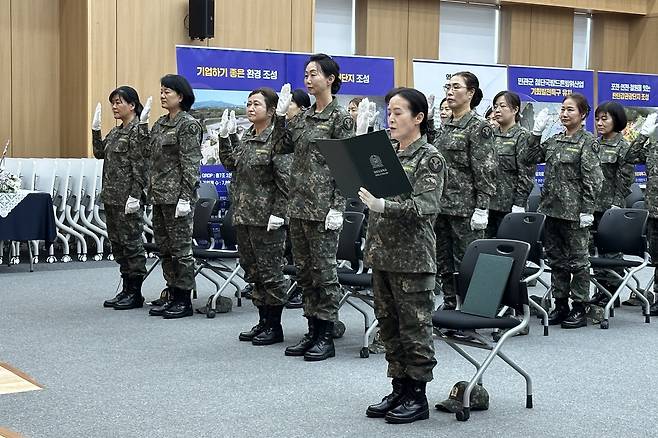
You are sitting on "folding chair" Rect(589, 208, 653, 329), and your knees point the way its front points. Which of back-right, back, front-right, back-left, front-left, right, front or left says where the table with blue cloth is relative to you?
front-right

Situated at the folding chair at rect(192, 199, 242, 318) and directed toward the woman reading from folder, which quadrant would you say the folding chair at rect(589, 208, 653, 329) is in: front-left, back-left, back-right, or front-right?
front-left

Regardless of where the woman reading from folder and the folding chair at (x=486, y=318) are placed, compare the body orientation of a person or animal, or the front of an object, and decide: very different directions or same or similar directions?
same or similar directions

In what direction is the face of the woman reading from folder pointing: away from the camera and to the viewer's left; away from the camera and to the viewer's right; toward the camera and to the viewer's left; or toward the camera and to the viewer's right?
toward the camera and to the viewer's left

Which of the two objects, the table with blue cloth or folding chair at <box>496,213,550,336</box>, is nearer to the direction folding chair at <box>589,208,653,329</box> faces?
the folding chair

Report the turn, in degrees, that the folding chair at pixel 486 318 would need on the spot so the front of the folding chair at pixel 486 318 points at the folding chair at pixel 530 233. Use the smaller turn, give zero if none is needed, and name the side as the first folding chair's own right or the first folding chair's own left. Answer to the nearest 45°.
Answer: approximately 135° to the first folding chair's own right

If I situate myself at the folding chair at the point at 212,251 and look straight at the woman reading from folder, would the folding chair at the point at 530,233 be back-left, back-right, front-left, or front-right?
front-left

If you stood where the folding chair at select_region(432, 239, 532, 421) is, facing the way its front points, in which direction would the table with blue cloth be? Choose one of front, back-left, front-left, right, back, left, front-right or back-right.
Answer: right

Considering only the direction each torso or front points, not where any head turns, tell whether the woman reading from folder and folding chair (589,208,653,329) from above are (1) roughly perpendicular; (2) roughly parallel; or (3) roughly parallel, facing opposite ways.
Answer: roughly parallel

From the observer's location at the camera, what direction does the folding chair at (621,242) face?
facing the viewer and to the left of the viewer

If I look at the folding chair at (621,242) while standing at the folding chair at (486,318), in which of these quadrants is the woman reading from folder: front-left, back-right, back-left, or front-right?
back-left

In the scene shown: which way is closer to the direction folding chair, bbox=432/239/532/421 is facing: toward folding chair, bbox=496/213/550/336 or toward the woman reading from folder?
the woman reading from folder
